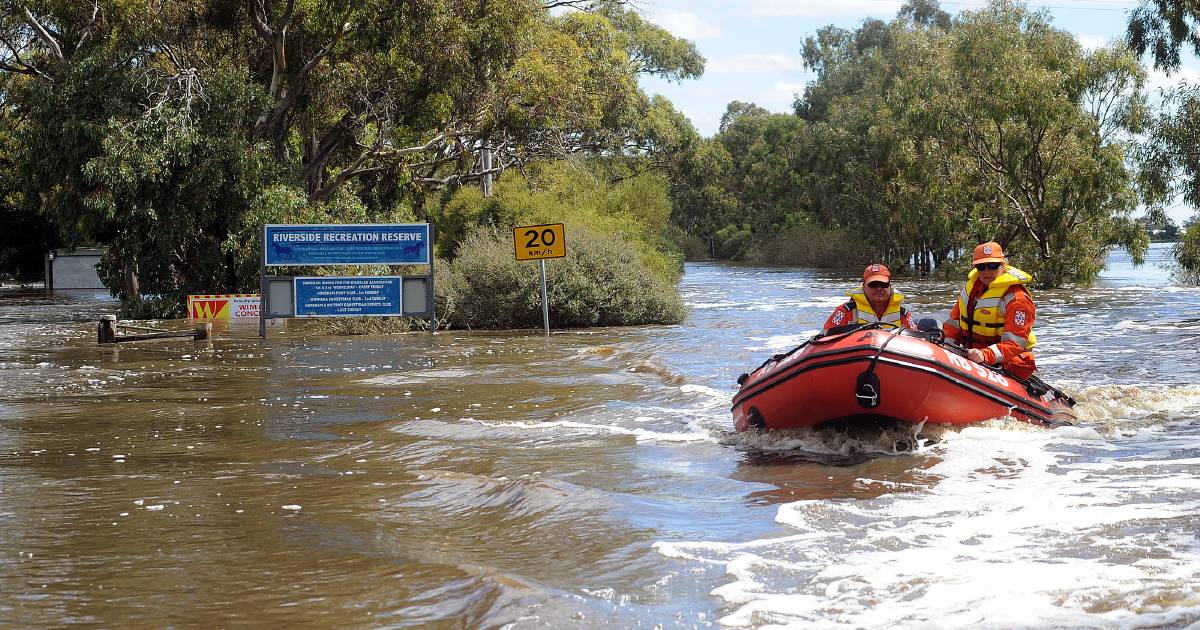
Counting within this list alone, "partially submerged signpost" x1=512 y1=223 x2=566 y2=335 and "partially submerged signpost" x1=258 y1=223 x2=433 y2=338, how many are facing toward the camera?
2

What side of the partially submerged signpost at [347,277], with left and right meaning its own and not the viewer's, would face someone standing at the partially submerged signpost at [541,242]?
left

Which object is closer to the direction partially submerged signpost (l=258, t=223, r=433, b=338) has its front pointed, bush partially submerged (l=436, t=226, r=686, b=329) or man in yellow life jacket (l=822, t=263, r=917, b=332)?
the man in yellow life jacket

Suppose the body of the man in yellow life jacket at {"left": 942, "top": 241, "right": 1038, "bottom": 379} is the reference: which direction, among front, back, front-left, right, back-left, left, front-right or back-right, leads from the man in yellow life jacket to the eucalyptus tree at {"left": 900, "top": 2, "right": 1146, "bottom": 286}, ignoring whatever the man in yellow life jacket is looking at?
back-right

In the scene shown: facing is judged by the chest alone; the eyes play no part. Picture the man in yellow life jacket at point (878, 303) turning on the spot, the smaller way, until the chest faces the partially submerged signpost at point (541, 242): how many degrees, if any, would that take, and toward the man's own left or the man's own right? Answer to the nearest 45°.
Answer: approximately 135° to the man's own right

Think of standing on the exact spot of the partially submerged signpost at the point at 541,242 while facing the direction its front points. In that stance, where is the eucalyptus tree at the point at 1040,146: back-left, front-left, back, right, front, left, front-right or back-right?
back-left

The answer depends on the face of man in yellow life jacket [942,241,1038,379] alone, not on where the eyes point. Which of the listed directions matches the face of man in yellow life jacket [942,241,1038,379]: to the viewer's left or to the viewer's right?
to the viewer's left

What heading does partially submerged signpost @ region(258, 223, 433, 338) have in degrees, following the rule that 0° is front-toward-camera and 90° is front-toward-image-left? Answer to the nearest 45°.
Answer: approximately 0°
